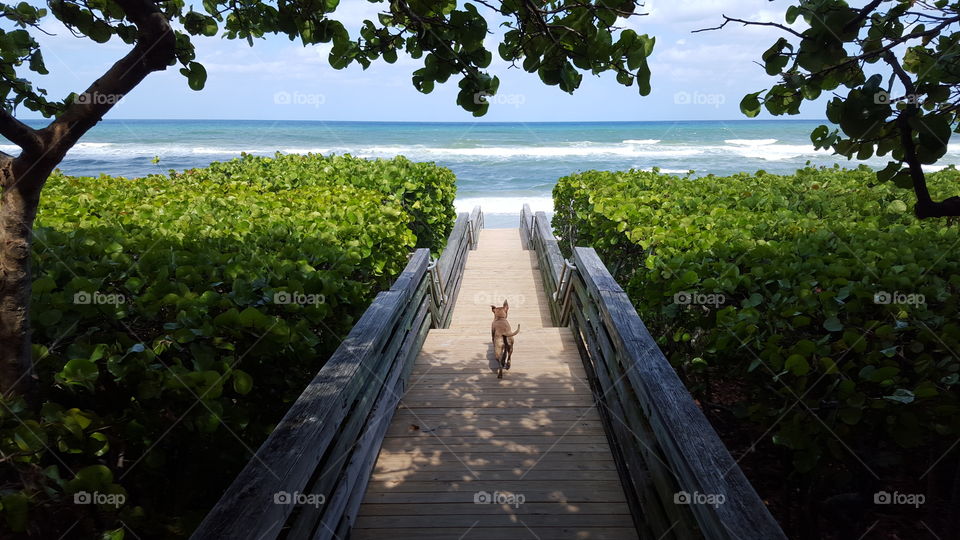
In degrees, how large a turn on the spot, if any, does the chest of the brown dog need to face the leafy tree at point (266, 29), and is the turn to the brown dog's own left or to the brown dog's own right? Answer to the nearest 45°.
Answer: approximately 180°

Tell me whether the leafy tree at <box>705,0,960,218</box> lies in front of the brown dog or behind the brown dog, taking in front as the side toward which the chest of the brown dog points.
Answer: behind

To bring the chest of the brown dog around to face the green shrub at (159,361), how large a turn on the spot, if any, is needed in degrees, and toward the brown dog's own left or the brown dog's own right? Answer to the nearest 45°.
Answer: approximately 135° to the brown dog's own left

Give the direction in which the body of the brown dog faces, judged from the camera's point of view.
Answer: away from the camera
